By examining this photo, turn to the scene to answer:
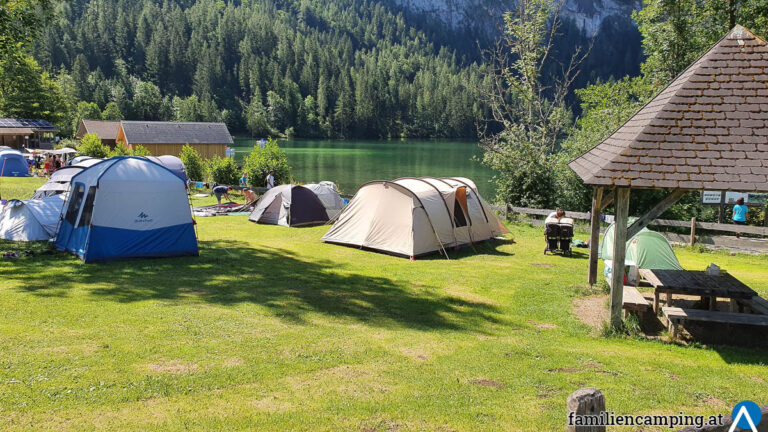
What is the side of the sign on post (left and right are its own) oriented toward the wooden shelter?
front

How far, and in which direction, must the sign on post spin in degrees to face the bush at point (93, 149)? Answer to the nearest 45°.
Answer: approximately 90° to its right

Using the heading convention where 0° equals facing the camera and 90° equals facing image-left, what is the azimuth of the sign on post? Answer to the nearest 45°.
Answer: approximately 0°

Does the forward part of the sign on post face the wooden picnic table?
yes

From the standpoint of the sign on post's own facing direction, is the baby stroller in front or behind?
in front

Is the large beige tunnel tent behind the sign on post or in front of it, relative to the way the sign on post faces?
in front

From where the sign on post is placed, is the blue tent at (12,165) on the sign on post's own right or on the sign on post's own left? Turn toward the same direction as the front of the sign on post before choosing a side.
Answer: on the sign on post's own right

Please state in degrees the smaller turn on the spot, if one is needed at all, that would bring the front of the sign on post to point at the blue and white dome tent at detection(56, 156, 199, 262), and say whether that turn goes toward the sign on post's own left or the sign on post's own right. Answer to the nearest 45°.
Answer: approximately 45° to the sign on post's own right

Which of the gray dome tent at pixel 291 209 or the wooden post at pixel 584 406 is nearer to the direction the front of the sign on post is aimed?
the wooden post

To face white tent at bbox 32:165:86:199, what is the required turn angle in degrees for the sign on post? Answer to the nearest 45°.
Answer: approximately 45° to its right

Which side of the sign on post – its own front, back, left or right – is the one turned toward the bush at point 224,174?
right

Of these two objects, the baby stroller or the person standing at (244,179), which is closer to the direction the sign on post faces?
the baby stroller

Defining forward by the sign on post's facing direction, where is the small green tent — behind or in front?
in front

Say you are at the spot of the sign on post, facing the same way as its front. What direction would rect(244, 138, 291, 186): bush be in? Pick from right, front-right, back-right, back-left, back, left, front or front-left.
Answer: right
